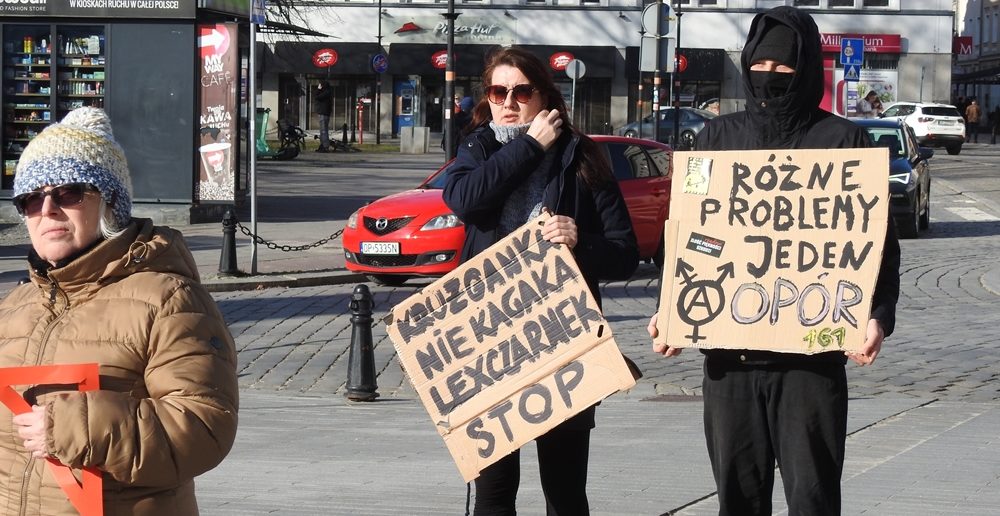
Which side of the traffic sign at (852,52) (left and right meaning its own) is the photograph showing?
front

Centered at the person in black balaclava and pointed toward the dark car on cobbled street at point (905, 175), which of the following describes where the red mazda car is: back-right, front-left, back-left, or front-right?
front-left

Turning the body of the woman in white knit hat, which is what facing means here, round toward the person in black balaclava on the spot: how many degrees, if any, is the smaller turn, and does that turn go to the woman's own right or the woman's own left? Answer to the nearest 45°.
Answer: approximately 135° to the woman's own left

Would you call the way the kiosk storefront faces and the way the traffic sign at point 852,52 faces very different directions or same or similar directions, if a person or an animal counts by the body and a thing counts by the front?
same or similar directions

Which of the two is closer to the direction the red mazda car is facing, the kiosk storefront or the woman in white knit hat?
the woman in white knit hat

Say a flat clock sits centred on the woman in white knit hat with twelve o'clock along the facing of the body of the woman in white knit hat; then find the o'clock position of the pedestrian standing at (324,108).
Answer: The pedestrian standing is roughly at 5 o'clock from the woman in white knit hat.

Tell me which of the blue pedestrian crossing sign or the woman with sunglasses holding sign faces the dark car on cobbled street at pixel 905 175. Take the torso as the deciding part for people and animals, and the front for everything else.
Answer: the blue pedestrian crossing sign

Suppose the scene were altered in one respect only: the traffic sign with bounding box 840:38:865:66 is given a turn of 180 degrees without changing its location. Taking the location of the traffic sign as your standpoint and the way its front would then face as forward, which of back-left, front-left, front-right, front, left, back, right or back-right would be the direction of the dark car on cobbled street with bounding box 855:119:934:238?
back

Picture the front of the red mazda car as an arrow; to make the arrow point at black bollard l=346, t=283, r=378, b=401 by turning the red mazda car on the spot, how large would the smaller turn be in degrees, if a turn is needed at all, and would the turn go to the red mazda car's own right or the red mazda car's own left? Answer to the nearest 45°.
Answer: approximately 45° to the red mazda car's own left

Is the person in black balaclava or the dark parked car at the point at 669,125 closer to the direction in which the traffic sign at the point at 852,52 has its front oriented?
the person in black balaclava

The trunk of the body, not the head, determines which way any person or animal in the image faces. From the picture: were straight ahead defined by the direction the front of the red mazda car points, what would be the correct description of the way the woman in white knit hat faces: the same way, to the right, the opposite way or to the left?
the same way

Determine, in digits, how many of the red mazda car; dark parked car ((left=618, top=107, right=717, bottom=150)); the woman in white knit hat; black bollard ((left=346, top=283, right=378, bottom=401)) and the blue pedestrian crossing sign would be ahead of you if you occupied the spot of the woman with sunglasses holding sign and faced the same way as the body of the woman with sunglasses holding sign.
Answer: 1

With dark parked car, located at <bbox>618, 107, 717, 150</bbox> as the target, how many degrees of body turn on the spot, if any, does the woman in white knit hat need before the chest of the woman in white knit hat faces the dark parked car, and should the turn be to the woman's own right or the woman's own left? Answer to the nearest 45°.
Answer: approximately 180°

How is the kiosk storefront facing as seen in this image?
toward the camera

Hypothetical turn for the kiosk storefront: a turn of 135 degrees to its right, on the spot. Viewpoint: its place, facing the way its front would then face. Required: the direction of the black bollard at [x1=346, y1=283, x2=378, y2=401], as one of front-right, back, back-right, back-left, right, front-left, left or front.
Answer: back-left

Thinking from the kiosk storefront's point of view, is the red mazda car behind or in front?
in front

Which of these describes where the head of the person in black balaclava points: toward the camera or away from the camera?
toward the camera

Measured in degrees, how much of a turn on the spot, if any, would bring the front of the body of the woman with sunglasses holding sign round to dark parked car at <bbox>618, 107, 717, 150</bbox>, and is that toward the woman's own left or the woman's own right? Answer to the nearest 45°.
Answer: approximately 135° to the woman's own right
